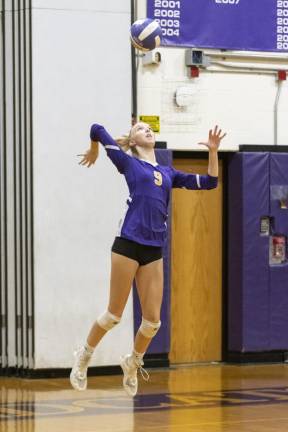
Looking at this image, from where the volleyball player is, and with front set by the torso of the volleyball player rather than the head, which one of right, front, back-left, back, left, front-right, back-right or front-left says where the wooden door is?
back-left

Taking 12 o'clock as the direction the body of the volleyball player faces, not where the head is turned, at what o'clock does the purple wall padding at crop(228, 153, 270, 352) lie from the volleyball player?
The purple wall padding is roughly at 8 o'clock from the volleyball player.

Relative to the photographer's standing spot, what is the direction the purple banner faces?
facing the viewer

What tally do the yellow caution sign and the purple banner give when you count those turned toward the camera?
2

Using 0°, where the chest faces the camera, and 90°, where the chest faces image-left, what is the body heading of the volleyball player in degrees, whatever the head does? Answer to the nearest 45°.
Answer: approximately 315°

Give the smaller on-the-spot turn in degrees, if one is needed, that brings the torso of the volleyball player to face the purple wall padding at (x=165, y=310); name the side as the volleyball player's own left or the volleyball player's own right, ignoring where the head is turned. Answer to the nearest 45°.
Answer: approximately 135° to the volleyball player's own left

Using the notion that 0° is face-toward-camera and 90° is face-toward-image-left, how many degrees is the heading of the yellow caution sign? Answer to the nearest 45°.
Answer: approximately 0°

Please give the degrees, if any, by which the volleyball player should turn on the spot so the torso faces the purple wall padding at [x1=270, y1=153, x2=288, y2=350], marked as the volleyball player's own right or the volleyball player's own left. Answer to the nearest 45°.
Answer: approximately 135° to the volleyball player's own left

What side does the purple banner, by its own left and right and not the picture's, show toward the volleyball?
front
